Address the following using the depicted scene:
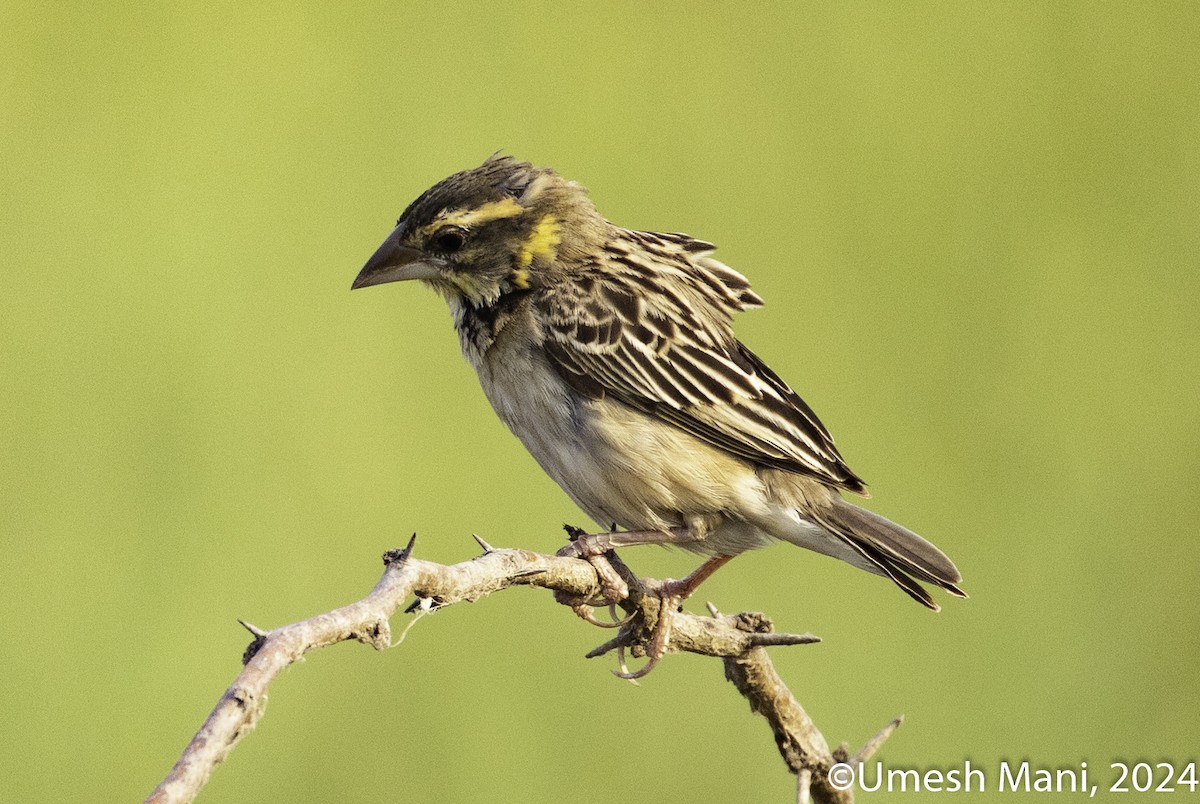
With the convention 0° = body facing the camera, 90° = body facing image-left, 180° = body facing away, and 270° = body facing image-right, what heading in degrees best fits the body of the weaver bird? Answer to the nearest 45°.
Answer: approximately 90°
